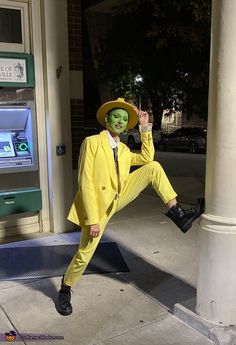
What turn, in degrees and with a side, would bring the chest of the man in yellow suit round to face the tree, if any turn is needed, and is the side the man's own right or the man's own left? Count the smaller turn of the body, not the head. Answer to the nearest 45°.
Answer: approximately 135° to the man's own left

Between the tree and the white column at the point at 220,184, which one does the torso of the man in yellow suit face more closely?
the white column

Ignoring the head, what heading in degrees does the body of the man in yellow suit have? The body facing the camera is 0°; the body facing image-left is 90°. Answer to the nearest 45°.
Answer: approximately 315°

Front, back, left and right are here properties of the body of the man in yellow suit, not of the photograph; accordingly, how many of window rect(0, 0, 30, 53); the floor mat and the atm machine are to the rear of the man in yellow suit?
3

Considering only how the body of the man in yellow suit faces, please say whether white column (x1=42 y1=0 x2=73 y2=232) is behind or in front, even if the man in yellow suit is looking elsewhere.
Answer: behind

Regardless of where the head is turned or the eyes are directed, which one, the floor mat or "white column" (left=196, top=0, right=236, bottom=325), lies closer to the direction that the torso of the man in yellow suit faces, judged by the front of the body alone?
the white column

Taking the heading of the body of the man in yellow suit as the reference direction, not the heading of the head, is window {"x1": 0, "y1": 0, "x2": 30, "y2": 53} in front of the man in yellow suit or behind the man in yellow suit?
behind

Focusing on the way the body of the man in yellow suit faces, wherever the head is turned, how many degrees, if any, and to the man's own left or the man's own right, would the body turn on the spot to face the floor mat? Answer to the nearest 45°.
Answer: approximately 180°

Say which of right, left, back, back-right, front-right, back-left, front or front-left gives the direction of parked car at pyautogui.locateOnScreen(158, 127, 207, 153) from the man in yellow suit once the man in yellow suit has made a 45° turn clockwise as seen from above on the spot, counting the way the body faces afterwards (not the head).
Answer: back
